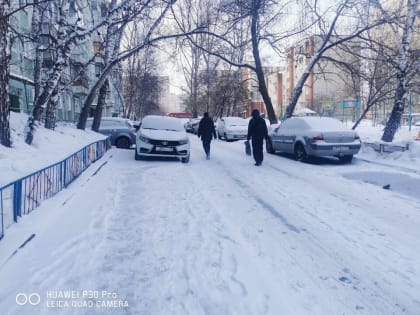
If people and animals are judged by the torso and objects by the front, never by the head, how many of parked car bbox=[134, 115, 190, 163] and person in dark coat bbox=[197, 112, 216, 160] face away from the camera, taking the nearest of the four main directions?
1

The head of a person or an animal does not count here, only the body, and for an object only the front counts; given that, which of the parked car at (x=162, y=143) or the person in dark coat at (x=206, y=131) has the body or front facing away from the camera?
the person in dark coat

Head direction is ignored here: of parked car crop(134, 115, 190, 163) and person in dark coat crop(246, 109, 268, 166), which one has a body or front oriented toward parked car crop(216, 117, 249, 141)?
the person in dark coat

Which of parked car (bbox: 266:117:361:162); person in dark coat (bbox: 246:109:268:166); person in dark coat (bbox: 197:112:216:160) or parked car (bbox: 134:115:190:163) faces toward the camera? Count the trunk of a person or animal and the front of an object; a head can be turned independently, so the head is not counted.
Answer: parked car (bbox: 134:115:190:163)

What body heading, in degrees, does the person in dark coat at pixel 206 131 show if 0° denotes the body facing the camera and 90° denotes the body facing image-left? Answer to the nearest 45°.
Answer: approximately 180°

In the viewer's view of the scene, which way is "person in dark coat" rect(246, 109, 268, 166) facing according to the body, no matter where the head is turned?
away from the camera
